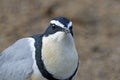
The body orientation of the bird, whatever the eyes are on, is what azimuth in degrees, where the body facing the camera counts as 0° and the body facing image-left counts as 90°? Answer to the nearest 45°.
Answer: approximately 315°
